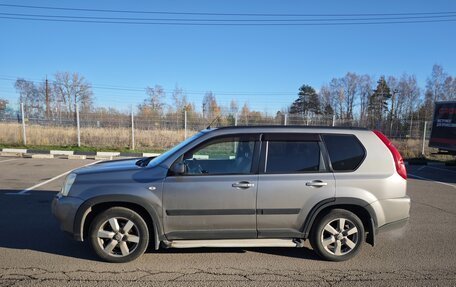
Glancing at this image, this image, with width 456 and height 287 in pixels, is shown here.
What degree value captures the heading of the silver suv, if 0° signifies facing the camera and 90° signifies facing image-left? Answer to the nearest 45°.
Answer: approximately 90°

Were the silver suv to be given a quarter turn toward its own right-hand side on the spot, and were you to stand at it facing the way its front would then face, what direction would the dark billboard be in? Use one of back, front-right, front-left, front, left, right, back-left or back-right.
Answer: front-right

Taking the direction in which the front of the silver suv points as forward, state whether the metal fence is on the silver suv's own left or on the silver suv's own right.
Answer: on the silver suv's own right

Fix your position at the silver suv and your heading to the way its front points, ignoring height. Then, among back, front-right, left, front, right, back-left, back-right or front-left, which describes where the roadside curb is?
front-right
